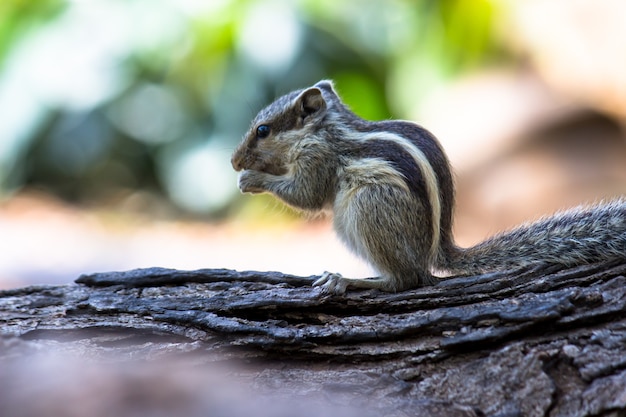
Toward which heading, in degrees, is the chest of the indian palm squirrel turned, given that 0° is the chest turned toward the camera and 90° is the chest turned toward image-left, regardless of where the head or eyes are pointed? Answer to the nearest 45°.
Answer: approximately 90°
